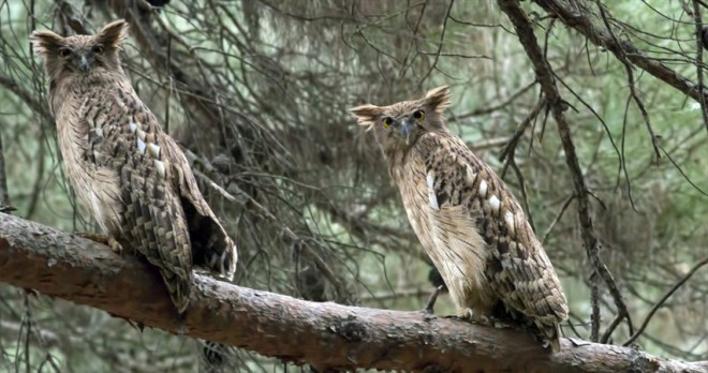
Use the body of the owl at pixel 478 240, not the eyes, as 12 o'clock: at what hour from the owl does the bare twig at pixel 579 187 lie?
The bare twig is roughly at 7 o'clock from the owl.

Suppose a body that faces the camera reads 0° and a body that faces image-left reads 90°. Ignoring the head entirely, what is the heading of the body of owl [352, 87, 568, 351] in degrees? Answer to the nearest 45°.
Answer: approximately 45°

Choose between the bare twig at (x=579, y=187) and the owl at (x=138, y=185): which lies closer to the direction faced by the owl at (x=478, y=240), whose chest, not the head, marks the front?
the owl

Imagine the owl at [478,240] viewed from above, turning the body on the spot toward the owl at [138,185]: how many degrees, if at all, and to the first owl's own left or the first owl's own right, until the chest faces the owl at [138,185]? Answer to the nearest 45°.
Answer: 0° — it already faces it
